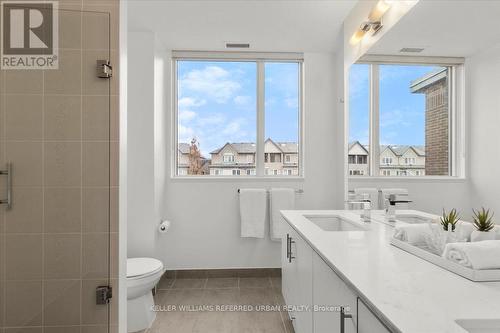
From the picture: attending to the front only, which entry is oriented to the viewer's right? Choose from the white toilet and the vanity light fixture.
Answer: the white toilet

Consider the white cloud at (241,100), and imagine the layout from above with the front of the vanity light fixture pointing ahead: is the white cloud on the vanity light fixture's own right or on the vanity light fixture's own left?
on the vanity light fixture's own right

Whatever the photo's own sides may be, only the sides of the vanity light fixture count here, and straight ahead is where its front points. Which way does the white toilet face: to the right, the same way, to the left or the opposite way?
the opposite way

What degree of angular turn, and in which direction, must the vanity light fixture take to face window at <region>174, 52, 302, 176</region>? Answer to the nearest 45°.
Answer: approximately 90° to its right

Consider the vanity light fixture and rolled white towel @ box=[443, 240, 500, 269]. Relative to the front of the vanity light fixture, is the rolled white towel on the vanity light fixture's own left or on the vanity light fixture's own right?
on the vanity light fixture's own left

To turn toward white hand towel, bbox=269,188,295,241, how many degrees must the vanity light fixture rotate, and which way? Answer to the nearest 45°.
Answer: approximately 90° to its right

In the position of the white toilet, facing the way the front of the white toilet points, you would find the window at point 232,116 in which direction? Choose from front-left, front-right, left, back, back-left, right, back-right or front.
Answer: front-left

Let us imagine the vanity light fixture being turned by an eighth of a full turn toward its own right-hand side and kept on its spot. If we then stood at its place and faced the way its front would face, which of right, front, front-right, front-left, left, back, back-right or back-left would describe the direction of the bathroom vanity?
left

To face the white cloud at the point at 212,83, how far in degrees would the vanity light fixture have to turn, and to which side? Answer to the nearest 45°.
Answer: approximately 90° to its right

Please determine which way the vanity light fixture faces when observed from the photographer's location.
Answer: facing the viewer and to the left of the viewer
